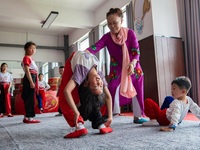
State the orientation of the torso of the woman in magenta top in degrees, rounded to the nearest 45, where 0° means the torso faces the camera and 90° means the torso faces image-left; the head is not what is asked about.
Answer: approximately 0°

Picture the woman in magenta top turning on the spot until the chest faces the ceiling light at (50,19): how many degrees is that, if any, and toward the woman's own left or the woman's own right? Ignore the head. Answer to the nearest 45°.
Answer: approximately 135° to the woman's own right

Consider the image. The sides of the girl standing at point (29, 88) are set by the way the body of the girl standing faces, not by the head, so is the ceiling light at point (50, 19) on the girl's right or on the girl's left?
on the girl's left

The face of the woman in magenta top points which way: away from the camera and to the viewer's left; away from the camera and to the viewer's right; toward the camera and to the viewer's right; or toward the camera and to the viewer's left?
toward the camera and to the viewer's left
